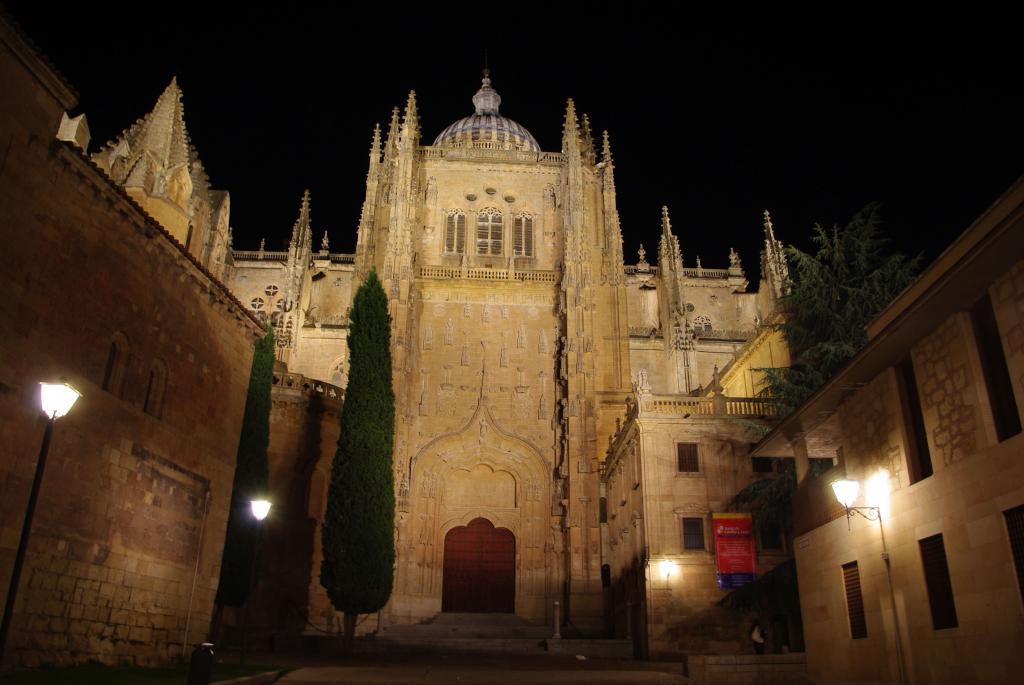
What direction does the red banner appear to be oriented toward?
toward the camera

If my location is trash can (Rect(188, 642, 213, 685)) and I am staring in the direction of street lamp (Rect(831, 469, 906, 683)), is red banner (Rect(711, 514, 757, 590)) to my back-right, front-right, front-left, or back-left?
front-left

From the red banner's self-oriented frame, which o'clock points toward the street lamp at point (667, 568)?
The street lamp is roughly at 3 o'clock from the red banner.

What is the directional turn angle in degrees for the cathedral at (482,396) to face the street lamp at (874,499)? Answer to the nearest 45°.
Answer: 0° — it already faces it

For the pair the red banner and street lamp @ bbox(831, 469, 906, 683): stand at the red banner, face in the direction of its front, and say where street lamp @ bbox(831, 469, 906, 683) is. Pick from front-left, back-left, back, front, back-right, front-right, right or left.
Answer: front

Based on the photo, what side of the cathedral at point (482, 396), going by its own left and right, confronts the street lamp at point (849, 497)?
front
